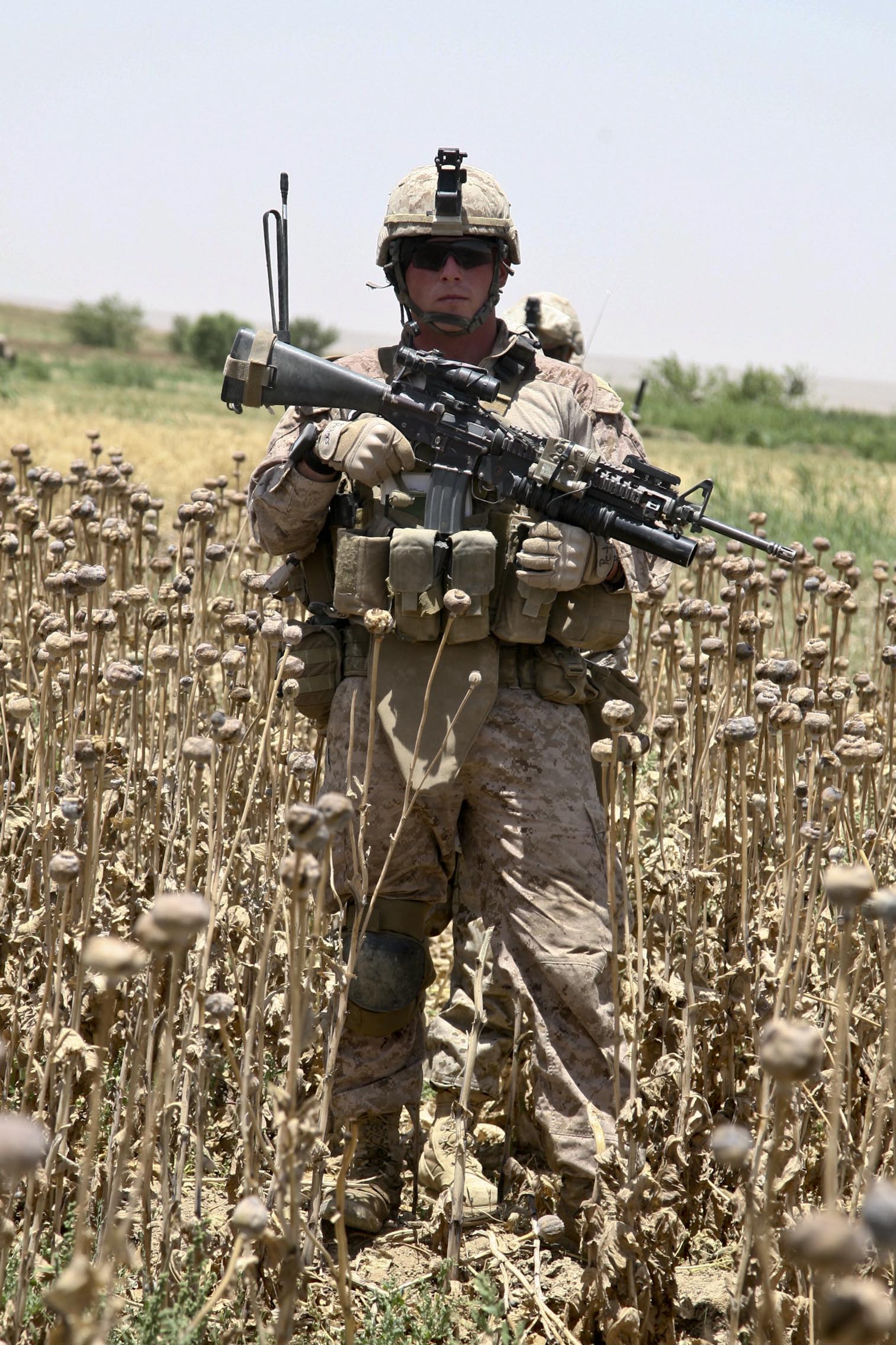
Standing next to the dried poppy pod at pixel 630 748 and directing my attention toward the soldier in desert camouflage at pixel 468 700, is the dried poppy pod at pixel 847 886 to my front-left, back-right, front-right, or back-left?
back-left

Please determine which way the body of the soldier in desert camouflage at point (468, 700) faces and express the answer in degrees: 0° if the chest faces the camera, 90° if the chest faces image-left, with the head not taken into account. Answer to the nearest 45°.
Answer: approximately 0°

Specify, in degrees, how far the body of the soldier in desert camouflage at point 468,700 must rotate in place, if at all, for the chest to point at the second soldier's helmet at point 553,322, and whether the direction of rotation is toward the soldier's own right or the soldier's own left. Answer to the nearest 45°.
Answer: approximately 180°

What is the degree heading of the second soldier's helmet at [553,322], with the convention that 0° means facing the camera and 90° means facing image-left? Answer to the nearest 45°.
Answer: approximately 45°

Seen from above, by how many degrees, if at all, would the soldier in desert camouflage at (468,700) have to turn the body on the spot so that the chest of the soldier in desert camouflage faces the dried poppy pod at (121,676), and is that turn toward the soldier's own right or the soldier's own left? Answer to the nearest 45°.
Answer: approximately 45° to the soldier's own right

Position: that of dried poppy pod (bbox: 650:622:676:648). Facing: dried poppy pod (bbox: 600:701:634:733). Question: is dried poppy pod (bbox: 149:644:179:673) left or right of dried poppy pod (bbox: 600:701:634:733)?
right

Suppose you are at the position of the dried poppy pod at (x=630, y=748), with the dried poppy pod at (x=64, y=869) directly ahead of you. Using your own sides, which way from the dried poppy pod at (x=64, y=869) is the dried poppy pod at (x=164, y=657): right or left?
right
